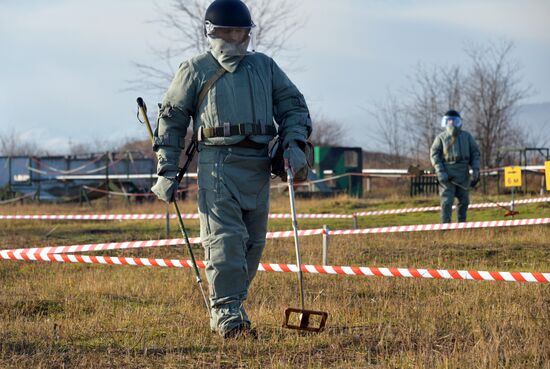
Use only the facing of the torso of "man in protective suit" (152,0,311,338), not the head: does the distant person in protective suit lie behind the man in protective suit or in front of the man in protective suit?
behind

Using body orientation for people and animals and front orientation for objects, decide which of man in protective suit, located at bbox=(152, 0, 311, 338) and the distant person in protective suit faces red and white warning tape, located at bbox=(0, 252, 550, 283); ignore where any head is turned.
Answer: the distant person in protective suit

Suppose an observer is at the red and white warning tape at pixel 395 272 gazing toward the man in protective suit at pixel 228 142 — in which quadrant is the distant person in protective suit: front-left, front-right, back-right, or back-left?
back-right

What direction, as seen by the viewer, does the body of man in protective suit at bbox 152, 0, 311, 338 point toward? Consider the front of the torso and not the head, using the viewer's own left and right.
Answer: facing the viewer

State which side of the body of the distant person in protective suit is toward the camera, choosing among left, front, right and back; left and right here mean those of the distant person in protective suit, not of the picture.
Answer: front

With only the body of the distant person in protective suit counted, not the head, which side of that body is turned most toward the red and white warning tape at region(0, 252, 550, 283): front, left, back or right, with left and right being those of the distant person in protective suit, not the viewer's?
front

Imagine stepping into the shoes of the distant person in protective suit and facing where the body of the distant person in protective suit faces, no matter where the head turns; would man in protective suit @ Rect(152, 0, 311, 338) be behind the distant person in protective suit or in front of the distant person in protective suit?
in front

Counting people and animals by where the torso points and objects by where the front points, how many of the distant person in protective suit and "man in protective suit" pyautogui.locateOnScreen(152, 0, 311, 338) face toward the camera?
2
